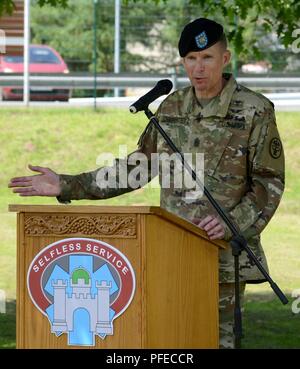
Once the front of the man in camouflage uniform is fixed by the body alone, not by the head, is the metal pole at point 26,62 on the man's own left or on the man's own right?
on the man's own right

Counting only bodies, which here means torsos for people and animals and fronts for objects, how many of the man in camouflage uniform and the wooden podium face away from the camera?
0

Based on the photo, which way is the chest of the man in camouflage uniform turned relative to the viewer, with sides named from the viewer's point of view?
facing the viewer and to the left of the viewer

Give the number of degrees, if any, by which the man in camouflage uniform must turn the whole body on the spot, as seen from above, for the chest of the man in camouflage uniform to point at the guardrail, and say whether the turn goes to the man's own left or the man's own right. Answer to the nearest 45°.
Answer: approximately 135° to the man's own right

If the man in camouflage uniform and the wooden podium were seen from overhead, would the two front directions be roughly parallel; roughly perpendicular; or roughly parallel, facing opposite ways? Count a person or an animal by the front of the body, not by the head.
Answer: roughly parallel

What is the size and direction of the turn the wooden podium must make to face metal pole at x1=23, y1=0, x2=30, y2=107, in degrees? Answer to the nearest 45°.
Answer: approximately 135° to its right

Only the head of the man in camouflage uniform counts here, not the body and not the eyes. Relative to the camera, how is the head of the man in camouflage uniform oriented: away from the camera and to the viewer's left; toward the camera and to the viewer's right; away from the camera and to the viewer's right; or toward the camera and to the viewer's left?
toward the camera and to the viewer's left

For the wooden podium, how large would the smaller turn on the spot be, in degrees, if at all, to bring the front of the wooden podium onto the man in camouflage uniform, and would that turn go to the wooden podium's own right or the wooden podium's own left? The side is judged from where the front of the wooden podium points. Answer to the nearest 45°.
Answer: approximately 180°

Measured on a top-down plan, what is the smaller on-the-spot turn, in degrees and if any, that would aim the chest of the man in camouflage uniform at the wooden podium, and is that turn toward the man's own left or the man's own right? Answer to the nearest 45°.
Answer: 0° — they already face it
